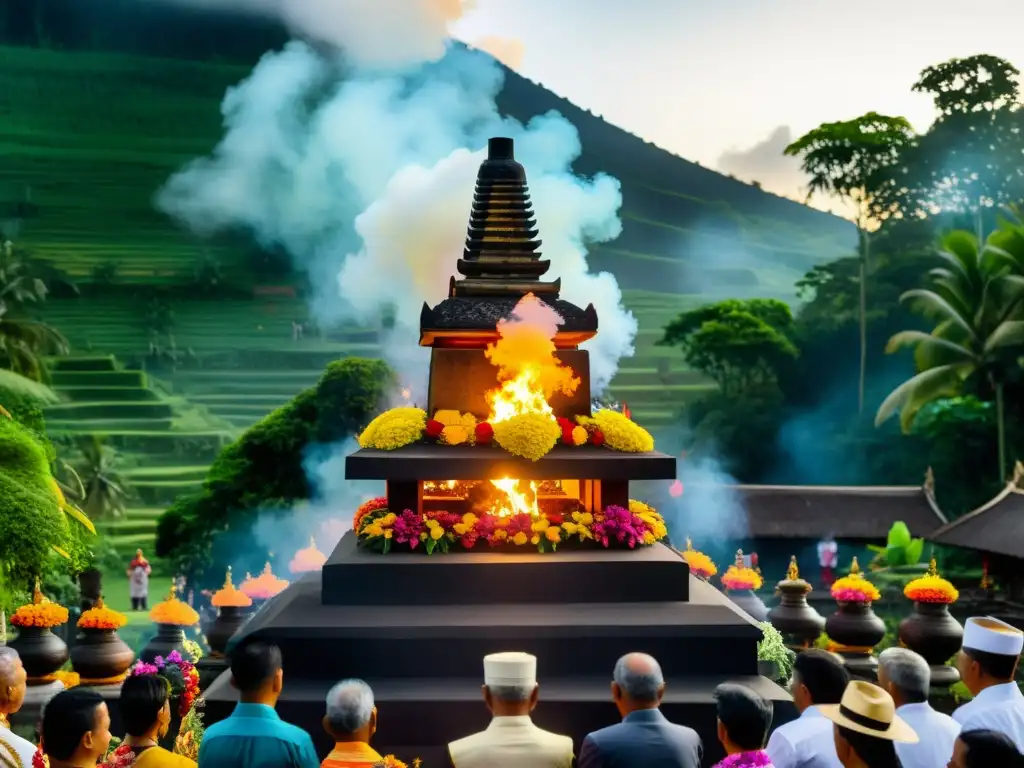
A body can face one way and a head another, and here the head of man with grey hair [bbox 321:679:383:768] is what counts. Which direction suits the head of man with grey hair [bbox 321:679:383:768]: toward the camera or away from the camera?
away from the camera

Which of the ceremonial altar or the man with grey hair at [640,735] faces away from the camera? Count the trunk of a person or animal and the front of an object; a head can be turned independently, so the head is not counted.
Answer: the man with grey hair

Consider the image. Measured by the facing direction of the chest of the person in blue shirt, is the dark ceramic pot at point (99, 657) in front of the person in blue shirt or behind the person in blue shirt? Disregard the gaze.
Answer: in front

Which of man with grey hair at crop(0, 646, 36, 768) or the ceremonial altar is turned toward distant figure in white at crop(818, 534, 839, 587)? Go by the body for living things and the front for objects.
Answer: the man with grey hair

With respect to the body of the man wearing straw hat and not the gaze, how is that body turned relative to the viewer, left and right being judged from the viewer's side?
facing away from the viewer and to the left of the viewer

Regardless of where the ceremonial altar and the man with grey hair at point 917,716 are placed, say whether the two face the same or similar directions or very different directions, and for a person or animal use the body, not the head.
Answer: very different directions

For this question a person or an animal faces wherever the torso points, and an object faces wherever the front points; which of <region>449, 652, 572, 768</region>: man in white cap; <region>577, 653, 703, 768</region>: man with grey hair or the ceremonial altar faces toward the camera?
the ceremonial altar

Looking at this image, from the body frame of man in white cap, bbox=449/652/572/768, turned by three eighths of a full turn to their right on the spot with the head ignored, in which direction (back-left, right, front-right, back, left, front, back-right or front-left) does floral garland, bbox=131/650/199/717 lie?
back

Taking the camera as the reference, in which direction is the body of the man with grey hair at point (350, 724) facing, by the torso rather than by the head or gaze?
away from the camera

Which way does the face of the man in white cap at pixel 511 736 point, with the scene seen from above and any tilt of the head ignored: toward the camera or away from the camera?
away from the camera

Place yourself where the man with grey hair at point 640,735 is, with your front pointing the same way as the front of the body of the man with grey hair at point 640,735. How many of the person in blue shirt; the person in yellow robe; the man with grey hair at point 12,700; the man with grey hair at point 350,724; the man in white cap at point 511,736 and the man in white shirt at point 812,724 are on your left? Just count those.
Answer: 5

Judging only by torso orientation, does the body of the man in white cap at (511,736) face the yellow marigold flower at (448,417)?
yes

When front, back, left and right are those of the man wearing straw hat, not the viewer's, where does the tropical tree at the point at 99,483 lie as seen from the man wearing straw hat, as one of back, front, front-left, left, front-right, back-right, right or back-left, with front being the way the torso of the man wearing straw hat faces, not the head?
front

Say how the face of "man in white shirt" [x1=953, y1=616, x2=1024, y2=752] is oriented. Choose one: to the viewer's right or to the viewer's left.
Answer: to the viewer's left

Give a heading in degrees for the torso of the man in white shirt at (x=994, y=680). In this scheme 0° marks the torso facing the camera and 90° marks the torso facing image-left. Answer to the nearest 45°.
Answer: approximately 135°

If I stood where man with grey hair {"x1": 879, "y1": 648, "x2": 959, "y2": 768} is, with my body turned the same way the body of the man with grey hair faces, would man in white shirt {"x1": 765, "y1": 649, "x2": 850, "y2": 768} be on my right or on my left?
on my left

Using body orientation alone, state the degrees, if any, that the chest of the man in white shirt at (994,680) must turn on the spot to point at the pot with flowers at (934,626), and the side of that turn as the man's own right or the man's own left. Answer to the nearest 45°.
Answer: approximately 45° to the man's own right

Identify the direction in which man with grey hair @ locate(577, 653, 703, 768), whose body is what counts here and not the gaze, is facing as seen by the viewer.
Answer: away from the camera

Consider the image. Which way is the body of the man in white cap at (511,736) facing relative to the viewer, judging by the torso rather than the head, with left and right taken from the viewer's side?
facing away from the viewer
